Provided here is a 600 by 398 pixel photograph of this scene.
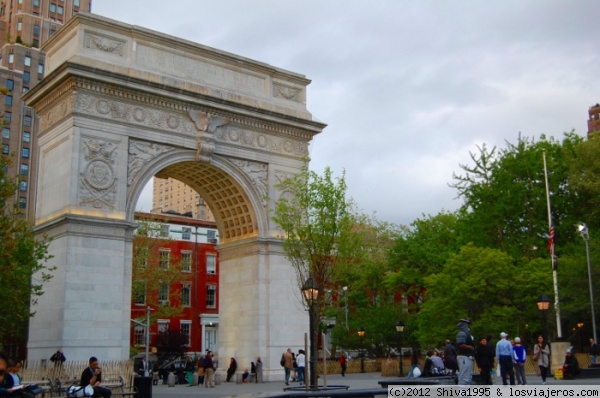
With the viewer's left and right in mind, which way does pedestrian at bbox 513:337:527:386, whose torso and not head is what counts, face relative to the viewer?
facing away from the viewer

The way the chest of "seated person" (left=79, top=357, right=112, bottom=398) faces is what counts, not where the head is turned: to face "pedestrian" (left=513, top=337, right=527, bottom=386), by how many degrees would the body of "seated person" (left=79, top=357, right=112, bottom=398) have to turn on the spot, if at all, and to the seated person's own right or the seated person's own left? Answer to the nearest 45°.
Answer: approximately 45° to the seated person's own left

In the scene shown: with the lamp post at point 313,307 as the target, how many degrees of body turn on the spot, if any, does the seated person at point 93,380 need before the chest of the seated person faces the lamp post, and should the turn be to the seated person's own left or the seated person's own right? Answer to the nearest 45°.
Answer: approximately 90° to the seated person's own left

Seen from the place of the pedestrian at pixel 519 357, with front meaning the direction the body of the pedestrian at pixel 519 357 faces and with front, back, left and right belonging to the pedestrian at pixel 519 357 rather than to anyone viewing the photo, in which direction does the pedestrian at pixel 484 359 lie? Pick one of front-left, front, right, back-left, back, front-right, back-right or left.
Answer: left

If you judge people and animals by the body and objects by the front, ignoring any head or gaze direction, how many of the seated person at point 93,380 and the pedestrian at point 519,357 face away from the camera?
1

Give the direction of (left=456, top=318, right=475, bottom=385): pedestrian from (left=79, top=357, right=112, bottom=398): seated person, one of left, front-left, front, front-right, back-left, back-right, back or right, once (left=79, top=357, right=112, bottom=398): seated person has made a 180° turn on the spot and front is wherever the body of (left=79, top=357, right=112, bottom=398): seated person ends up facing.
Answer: back-right

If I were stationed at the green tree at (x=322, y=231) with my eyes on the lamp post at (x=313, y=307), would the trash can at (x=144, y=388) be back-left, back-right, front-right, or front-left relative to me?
front-right

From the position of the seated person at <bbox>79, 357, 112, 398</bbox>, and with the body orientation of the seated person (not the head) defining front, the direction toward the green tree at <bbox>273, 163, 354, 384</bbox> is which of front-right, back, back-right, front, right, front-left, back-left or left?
left

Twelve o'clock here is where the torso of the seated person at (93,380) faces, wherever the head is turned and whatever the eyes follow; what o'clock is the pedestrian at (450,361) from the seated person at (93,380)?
the pedestrian at (450,361) is roughly at 10 o'clock from the seated person at (93,380).

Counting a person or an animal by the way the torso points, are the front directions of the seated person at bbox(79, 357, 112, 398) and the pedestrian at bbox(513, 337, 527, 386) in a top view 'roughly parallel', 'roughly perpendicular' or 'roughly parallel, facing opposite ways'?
roughly perpendicular

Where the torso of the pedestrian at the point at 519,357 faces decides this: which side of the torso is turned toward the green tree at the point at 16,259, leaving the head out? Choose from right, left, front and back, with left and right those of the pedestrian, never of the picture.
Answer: left

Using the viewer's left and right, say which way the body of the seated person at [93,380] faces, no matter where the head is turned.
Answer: facing the viewer and to the right of the viewer
